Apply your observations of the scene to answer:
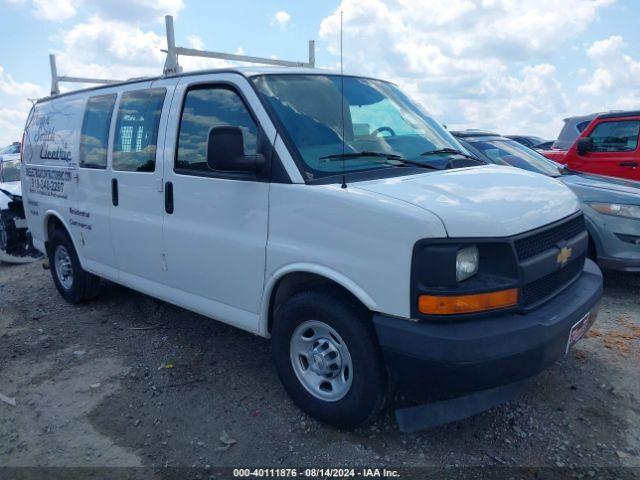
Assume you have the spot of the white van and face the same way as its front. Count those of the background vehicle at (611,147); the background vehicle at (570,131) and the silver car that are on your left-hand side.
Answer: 3

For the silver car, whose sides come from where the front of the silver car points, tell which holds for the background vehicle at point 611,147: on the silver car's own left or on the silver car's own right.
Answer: on the silver car's own left

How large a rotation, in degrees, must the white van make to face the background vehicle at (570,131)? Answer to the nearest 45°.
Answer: approximately 90° to its left

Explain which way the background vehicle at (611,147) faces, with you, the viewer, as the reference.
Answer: facing to the left of the viewer

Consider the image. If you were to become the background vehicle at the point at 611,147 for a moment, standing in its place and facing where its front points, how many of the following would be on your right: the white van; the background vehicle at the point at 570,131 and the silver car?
1

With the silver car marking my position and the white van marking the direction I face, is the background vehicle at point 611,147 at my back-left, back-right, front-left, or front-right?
back-right

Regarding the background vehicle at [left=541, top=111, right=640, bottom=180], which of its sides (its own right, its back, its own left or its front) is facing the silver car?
left

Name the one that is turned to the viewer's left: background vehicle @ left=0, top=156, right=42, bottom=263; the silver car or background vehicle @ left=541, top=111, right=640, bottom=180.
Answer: background vehicle @ left=541, top=111, right=640, bottom=180

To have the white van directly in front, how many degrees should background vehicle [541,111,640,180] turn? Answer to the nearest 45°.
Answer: approximately 90° to its left

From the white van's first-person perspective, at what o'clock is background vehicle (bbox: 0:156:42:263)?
The background vehicle is roughly at 6 o'clock from the white van.

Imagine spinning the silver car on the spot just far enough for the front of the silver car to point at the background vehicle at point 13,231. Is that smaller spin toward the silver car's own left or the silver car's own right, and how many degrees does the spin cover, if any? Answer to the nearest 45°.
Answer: approximately 135° to the silver car's own right

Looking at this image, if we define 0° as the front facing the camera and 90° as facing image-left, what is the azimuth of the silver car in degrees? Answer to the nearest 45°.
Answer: approximately 315°

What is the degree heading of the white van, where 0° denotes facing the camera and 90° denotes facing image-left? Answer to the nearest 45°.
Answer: approximately 315°
